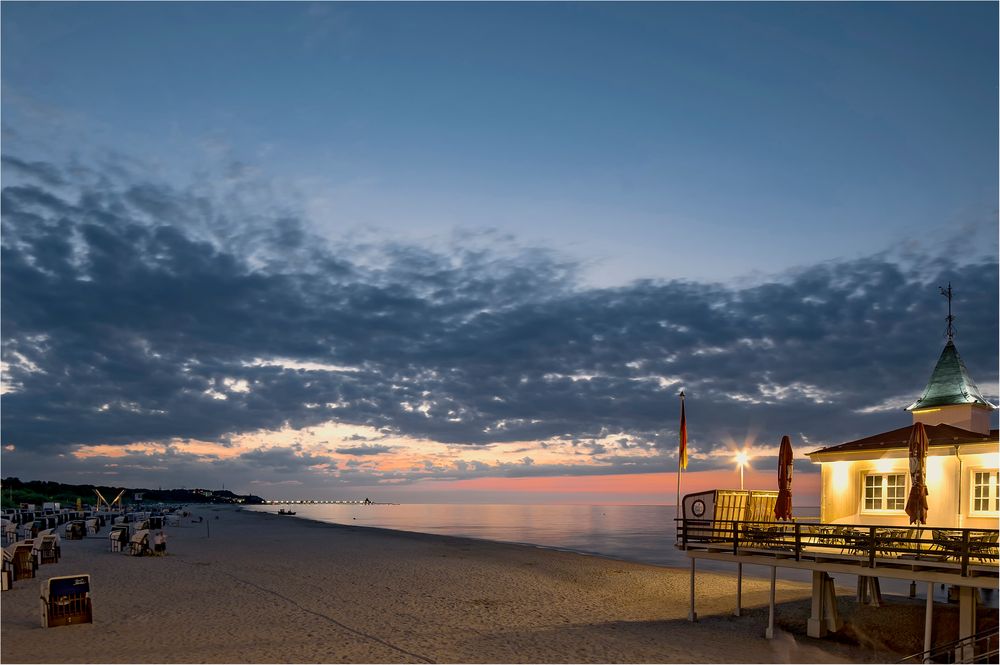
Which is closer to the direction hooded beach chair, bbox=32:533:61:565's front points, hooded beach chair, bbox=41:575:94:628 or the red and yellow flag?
the red and yellow flag

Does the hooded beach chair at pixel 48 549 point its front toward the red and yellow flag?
yes

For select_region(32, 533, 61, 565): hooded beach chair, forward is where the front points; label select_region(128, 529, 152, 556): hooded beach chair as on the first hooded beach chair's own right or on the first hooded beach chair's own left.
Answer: on the first hooded beach chair's own left

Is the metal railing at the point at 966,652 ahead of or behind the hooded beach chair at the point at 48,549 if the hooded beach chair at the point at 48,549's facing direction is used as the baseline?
ahead

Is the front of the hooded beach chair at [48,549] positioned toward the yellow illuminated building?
yes

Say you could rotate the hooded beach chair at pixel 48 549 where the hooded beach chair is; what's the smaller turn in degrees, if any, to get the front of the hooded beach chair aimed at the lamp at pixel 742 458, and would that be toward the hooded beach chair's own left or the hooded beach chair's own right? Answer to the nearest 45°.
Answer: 0° — it already faces it

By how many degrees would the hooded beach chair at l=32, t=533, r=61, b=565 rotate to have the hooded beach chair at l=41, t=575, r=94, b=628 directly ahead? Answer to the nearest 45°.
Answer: approximately 45° to its right
